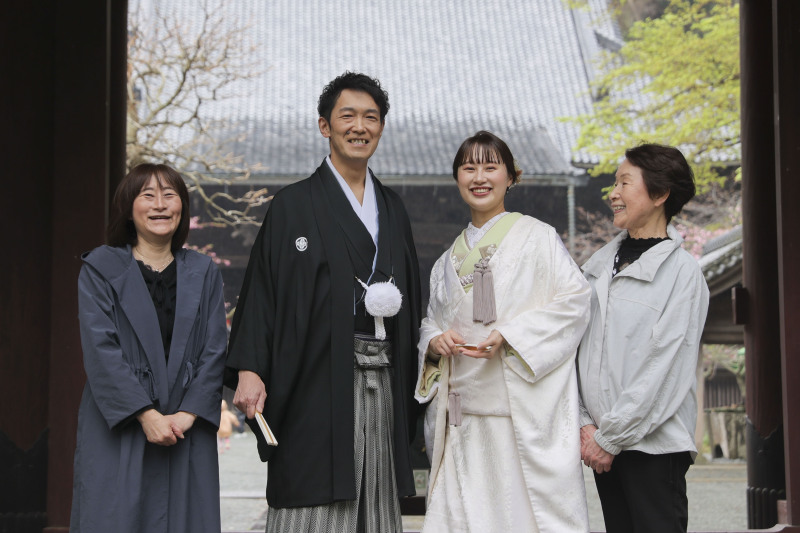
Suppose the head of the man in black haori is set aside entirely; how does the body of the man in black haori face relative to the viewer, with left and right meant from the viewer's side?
facing the viewer and to the right of the viewer

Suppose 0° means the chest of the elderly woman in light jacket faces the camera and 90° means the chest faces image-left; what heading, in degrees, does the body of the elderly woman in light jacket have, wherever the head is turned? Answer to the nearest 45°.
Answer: approximately 45°

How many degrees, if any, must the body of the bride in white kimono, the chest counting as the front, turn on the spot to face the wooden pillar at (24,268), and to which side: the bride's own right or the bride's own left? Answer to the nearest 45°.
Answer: approximately 45° to the bride's own right

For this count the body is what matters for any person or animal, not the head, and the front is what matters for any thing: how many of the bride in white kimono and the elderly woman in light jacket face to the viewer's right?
0

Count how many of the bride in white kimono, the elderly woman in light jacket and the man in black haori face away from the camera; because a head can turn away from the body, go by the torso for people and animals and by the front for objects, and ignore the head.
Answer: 0

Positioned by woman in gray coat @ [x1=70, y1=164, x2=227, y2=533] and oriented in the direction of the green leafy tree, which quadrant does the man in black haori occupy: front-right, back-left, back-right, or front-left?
front-right

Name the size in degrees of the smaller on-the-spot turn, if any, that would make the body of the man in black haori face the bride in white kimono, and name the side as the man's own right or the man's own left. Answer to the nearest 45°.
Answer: approximately 45° to the man's own left
